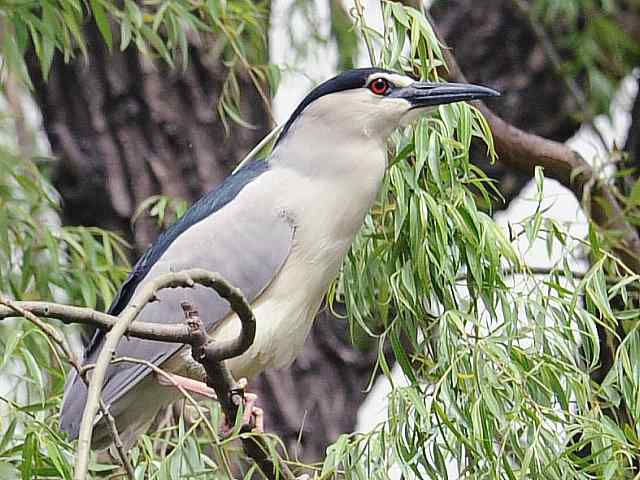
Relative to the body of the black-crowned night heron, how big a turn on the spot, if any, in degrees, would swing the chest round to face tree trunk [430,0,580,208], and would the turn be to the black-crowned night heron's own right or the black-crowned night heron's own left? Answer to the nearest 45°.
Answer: approximately 45° to the black-crowned night heron's own left

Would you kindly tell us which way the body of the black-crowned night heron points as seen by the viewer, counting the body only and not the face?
to the viewer's right
